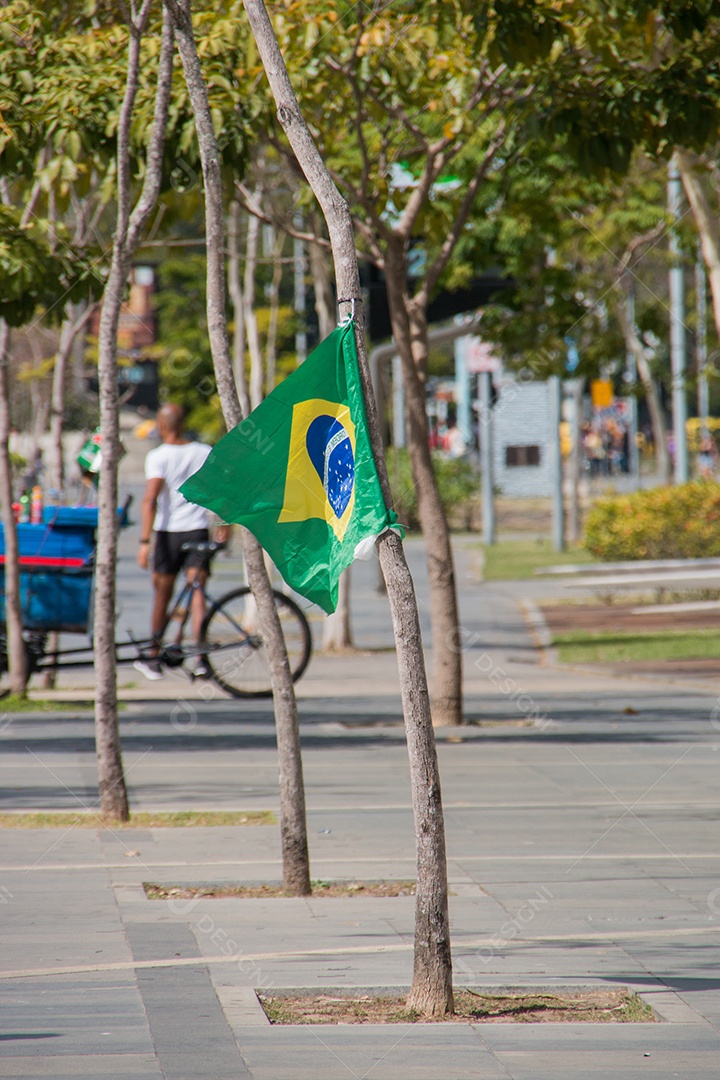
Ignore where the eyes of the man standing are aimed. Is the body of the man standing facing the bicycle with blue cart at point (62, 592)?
no

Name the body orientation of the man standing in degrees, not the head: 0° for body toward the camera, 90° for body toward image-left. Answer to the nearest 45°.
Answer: approximately 225°

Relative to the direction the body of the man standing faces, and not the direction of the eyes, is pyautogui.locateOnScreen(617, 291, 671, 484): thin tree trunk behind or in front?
in front

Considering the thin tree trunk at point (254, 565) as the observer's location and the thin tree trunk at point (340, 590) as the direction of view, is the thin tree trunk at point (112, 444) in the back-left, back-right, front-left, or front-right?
front-left

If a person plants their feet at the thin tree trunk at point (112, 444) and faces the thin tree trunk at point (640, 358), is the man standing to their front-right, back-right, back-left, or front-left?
front-left

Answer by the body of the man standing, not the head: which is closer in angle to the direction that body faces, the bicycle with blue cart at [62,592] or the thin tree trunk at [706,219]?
the thin tree trunk

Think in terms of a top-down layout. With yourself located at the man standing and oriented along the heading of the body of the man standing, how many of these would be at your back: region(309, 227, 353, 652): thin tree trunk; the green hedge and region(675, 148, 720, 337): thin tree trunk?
0

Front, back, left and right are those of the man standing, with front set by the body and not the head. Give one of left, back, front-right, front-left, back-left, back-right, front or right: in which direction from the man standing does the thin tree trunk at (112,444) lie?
back-right

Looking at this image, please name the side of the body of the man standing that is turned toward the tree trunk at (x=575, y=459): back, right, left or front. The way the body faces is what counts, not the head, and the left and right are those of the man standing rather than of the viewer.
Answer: front

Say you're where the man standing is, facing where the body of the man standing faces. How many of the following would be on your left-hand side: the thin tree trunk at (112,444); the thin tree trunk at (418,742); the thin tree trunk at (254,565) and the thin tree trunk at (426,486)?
0

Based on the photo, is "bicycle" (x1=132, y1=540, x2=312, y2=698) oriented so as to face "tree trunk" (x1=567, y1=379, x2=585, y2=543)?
no
